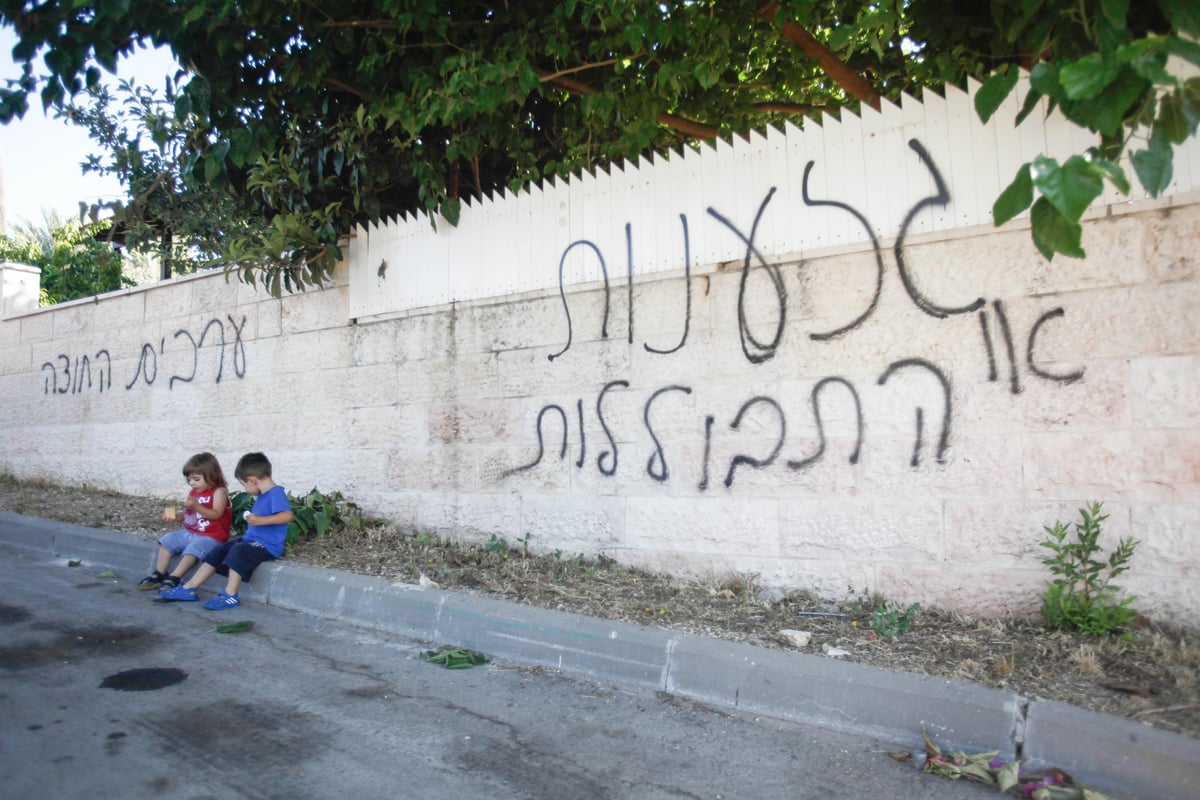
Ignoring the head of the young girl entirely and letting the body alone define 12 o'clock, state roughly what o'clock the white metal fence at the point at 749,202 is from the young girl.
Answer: The white metal fence is roughly at 9 o'clock from the young girl.

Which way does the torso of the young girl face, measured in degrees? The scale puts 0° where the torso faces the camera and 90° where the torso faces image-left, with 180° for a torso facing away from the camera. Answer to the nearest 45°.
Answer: approximately 45°

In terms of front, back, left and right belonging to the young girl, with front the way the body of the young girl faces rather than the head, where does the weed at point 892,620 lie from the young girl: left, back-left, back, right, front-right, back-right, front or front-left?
left

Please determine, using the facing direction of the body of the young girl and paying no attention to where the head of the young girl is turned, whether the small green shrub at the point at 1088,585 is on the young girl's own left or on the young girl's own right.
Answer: on the young girl's own left

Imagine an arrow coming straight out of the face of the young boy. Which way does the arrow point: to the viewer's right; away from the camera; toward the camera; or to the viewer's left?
to the viewer's left
